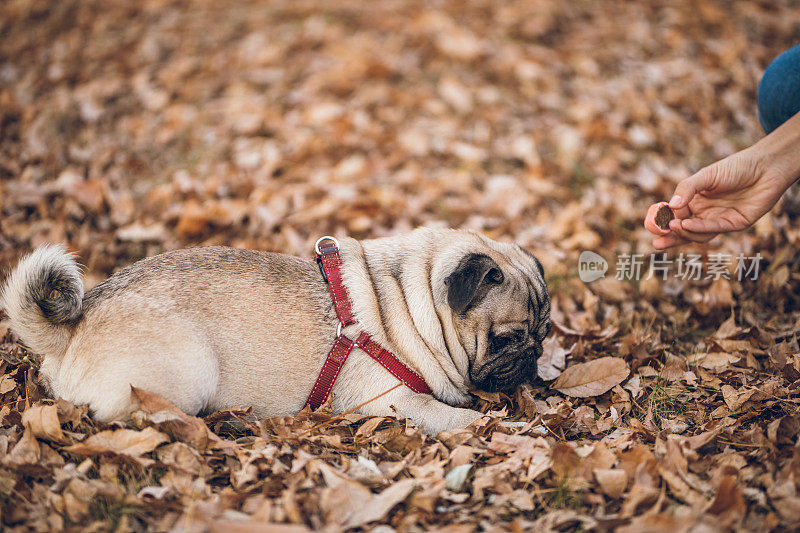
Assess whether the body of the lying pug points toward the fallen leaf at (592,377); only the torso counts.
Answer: yes

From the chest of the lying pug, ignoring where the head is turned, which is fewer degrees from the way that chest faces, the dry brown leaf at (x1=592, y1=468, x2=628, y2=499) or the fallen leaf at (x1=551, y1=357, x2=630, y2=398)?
the fallen leaf

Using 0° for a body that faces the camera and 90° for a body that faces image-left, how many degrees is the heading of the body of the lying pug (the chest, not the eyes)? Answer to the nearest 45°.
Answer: approximately 270°

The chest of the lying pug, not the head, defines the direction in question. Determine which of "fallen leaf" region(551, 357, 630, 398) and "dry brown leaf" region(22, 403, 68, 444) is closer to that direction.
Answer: the fallen leaf

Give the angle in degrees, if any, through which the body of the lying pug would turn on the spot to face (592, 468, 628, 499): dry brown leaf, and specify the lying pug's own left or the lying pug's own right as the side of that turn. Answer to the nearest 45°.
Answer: approximately 45° to the lying pug's own right
